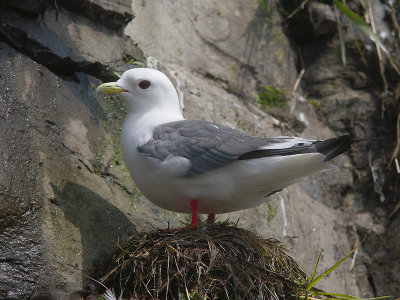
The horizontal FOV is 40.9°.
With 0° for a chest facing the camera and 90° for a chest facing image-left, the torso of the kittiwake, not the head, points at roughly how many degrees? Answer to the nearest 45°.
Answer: approximately 90°
